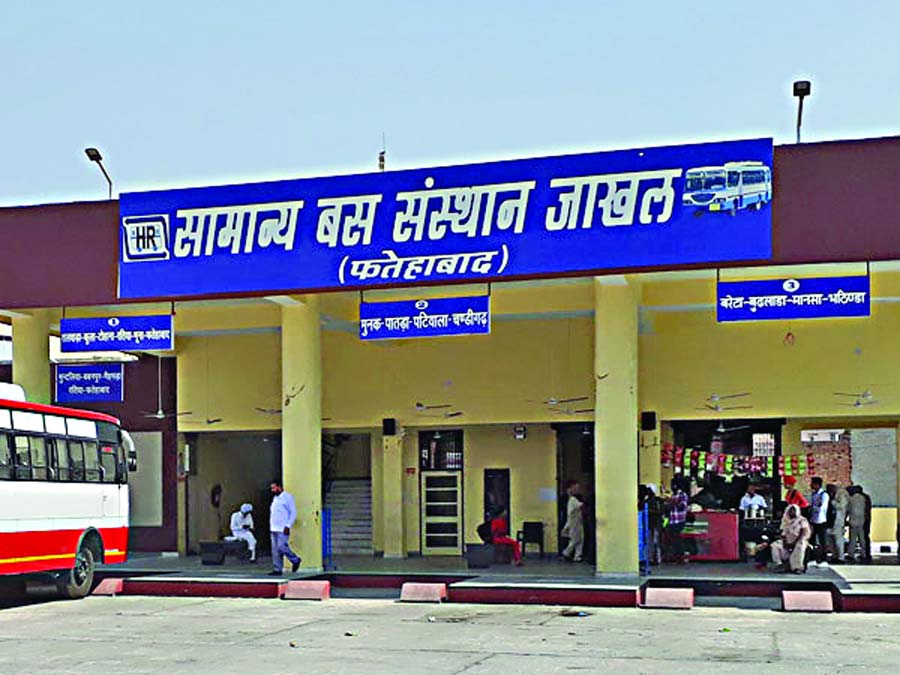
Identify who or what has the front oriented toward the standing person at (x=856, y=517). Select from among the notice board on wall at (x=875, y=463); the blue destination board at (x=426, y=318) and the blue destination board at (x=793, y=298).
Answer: the notice board on wall

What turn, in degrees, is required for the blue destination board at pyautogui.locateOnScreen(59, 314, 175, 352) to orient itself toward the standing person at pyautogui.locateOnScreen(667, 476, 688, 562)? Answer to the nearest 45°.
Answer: approximately 90° to its left

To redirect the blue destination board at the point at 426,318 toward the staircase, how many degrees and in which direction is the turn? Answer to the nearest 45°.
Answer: approximately 180°

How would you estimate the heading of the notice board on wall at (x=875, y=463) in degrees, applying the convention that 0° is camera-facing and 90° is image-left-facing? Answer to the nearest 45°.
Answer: approximately 0°
